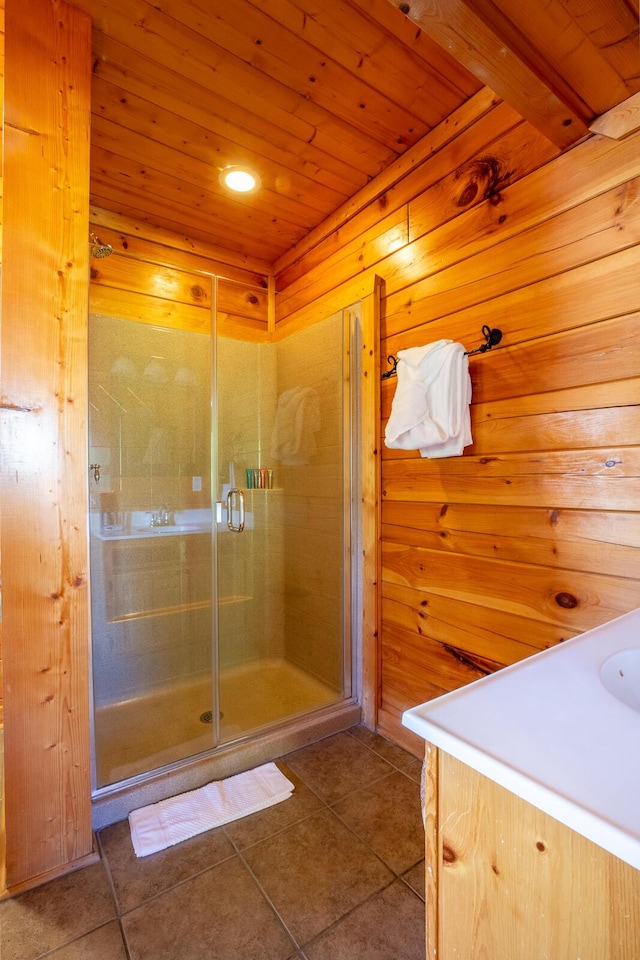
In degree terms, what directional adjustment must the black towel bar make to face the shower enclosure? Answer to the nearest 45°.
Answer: approximately 45° to its right

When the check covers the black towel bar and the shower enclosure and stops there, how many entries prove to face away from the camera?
0

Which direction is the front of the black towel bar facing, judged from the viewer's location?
facing the viewer and to the left of the viewer

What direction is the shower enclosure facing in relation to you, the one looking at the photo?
facing the viewer and to the right of the viewer

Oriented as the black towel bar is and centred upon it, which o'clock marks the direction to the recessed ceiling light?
The recessed ceiling light is roughly at 2 o'clock from the black towel bar.

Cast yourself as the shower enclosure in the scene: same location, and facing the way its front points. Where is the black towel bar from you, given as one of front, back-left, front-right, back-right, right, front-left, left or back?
front
